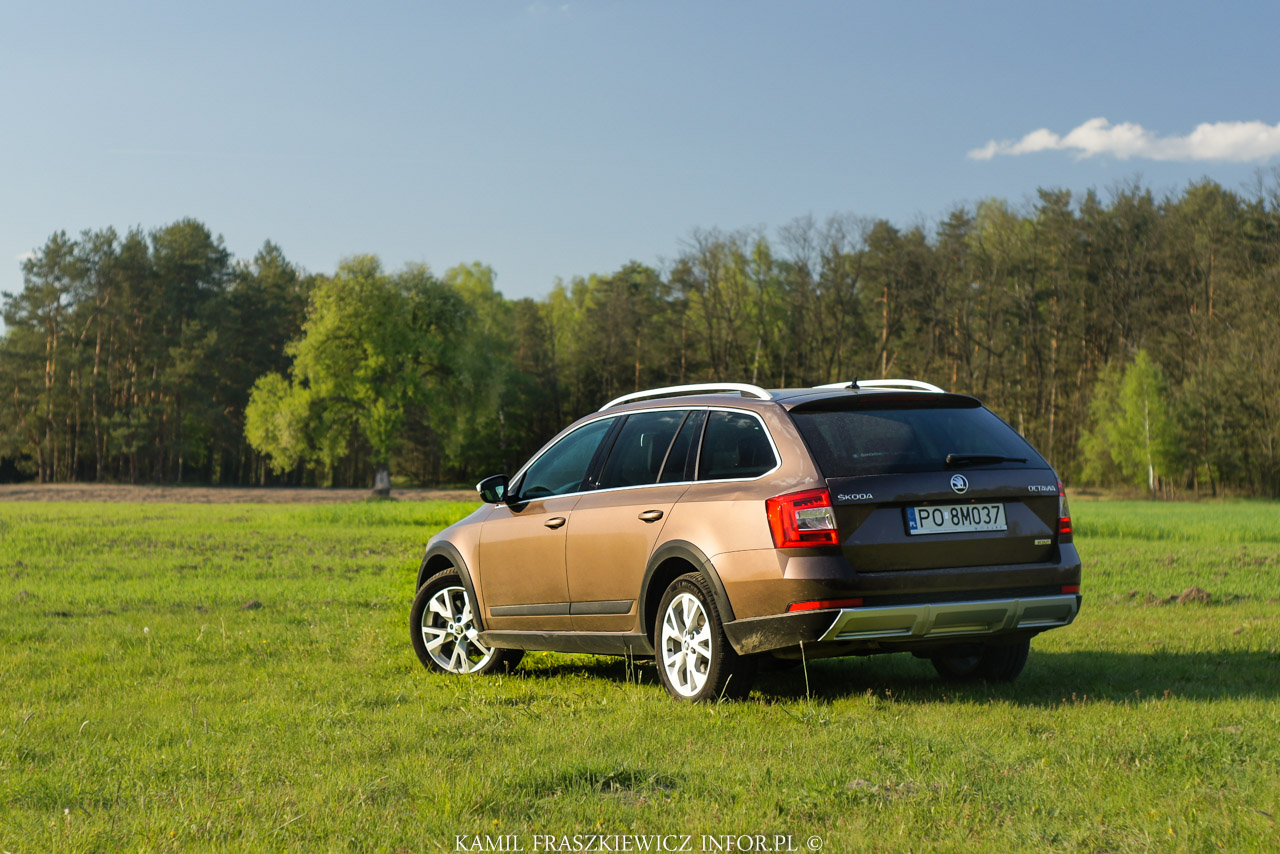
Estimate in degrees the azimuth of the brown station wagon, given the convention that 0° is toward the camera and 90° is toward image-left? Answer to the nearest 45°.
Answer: approximately 135°
